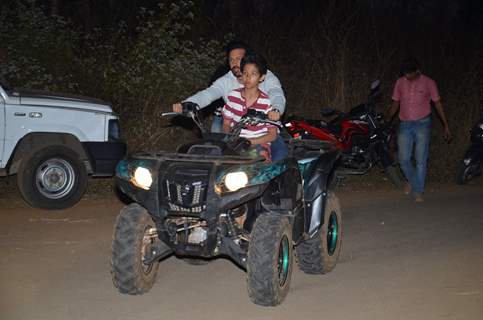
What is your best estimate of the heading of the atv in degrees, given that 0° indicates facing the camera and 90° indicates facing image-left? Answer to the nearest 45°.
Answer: approximately 45°

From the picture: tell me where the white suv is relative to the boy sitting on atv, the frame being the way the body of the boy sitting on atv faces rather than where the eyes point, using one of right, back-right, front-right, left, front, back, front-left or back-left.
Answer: right

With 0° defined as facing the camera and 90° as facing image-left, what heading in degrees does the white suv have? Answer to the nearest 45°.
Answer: approximately 270°

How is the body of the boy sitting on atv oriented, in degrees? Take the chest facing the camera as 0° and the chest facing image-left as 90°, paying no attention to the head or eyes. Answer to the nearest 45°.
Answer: approximately 45°

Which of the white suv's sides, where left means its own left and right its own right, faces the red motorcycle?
front

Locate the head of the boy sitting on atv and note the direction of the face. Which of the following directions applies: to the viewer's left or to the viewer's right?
to the viewer's left

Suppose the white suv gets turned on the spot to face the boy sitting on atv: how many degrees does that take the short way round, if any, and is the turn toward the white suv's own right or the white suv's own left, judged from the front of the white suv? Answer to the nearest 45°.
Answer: approximately 45° to the white suv's own right

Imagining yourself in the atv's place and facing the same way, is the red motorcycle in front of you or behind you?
behind

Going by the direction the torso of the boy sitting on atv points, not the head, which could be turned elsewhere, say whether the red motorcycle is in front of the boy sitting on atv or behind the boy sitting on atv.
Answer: behind
